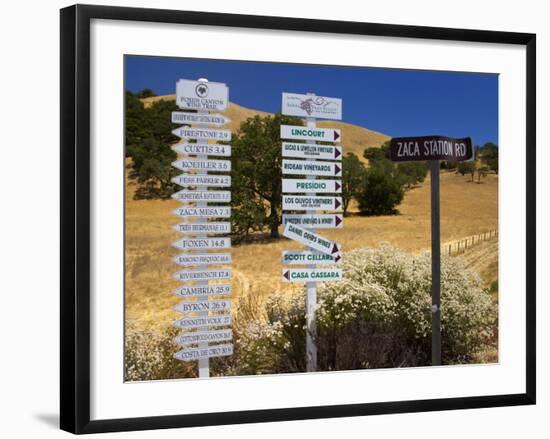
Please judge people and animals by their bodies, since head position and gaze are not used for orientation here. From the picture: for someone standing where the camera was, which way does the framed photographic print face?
facing the viewer and to the right of the viewer
